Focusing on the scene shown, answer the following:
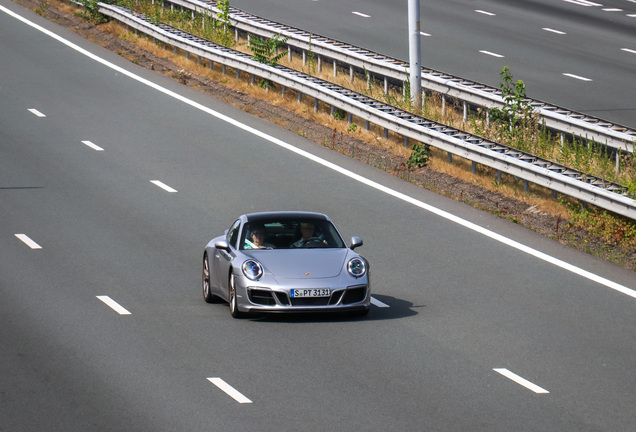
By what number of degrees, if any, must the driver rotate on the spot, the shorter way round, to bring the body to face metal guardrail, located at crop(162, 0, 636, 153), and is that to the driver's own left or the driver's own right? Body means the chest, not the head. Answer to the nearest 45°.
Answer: approximately 180°

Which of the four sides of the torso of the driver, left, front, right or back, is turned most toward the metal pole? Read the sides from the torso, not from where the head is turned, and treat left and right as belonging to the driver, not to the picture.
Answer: back

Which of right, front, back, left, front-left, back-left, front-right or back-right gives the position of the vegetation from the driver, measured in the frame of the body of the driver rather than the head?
back

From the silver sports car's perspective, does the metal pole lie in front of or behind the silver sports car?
behind

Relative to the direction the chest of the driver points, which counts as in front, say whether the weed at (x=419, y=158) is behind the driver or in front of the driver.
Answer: behind

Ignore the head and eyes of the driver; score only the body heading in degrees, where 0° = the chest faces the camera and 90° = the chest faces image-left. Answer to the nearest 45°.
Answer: approximately 0°

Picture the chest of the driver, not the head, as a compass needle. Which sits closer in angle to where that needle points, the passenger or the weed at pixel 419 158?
the passenger

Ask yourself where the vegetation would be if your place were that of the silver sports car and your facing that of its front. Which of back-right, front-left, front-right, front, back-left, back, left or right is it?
back

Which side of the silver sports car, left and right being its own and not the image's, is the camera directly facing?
front
